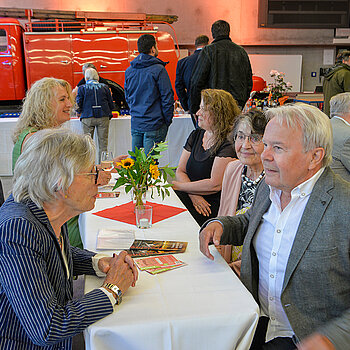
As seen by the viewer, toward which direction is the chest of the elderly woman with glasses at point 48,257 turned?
to the viewer's right

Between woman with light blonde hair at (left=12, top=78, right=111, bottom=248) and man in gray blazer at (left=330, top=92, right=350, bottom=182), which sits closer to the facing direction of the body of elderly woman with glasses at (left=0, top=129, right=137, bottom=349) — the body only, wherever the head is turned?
the man in gray blazer

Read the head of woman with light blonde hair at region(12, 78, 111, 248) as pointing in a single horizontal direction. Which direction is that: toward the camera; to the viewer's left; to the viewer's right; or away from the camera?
to the viewer's right

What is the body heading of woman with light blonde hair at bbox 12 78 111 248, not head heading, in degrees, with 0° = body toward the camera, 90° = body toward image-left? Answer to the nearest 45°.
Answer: approximately 270°

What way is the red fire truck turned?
to the viewer's left

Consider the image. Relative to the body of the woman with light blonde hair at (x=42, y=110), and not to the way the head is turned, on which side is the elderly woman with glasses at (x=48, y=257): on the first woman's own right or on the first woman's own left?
on the first woman's own right

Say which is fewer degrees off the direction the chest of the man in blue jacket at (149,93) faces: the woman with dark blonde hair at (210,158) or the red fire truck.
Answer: the red fire truck

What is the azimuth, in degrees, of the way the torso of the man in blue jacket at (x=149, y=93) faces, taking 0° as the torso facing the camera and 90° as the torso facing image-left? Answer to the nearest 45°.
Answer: approximately 225°

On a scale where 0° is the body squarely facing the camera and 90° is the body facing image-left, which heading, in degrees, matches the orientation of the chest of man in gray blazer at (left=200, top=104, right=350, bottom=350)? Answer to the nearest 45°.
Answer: approximately 45°

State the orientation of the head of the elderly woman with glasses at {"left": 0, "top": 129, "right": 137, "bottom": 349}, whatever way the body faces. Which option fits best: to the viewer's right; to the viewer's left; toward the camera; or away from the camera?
to the viewer's right

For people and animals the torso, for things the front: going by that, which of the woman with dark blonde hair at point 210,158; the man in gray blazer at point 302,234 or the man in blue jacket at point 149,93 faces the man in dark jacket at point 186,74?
the man in blue jacket
